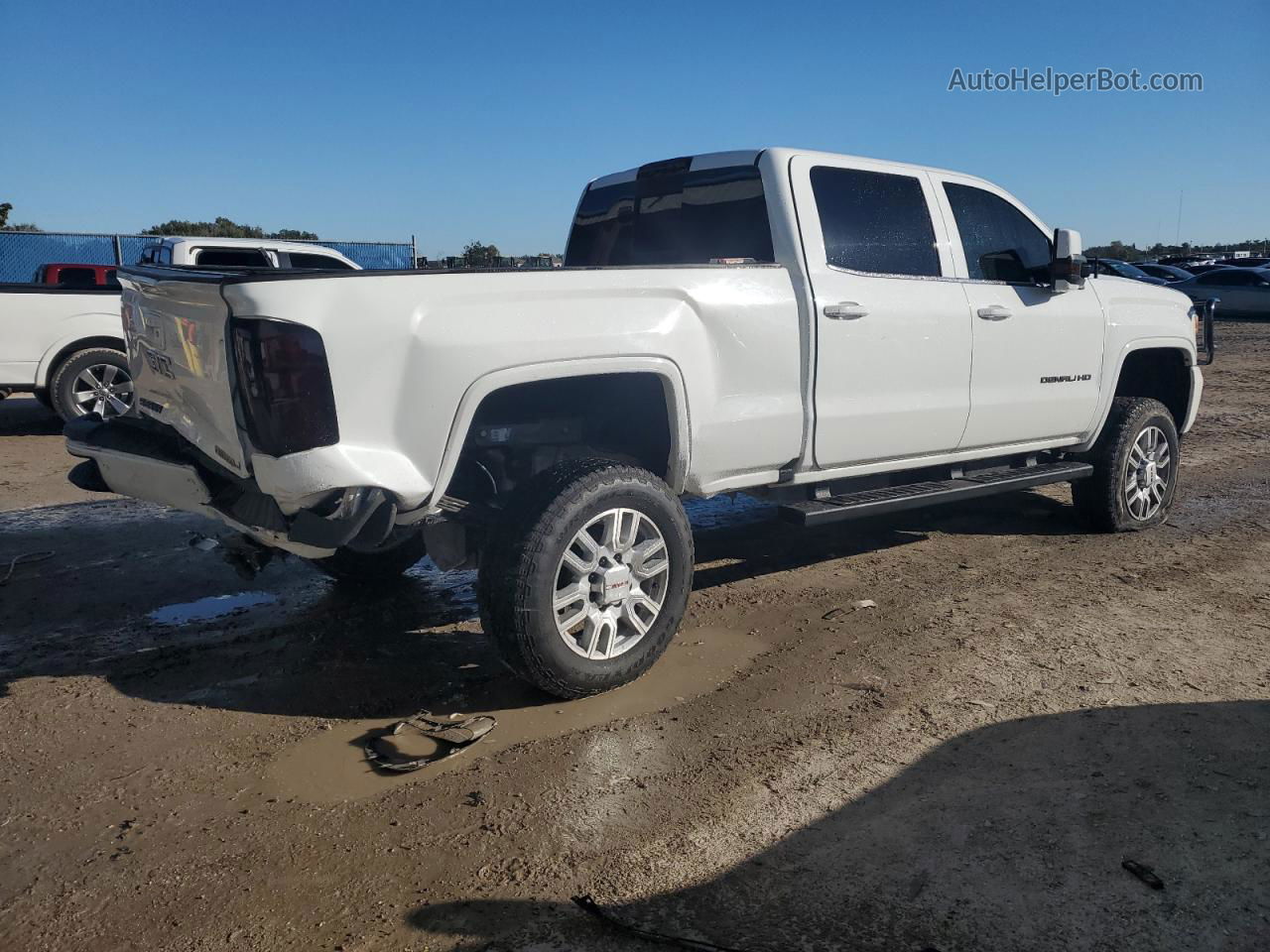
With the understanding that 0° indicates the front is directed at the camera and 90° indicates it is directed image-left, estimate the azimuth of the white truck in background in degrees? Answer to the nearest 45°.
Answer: approximately 270°

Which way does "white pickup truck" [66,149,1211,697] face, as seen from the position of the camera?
facing away from the viewer and to the right of the viewer

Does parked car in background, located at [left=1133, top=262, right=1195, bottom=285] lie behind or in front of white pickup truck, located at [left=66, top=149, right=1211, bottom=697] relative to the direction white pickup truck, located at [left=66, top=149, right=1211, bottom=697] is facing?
in front

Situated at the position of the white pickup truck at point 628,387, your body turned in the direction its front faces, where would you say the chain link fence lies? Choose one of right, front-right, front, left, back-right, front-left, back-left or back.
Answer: left

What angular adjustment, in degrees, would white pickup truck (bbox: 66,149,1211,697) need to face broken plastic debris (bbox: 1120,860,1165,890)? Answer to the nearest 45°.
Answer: approximately 90° to its right

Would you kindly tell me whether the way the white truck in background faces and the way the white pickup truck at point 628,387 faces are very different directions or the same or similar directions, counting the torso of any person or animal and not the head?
same or similar directions

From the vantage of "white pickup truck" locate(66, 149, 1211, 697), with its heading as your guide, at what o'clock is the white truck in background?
The white truck in background is roughly at 9 o'clock from the white pickup truck.

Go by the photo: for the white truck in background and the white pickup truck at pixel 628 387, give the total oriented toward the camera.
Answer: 0

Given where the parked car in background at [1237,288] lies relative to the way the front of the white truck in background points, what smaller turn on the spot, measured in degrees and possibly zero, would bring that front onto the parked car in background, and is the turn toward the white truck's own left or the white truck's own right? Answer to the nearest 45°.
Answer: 0° — it already faces it
